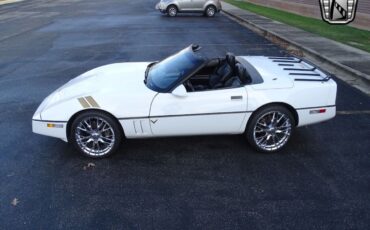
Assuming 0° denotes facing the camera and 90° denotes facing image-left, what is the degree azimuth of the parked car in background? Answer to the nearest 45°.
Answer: approximately 90°

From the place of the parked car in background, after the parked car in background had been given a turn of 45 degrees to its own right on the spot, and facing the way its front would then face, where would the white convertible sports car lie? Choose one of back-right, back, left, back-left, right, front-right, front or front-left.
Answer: back-left

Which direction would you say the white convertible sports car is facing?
to the viewer's left
